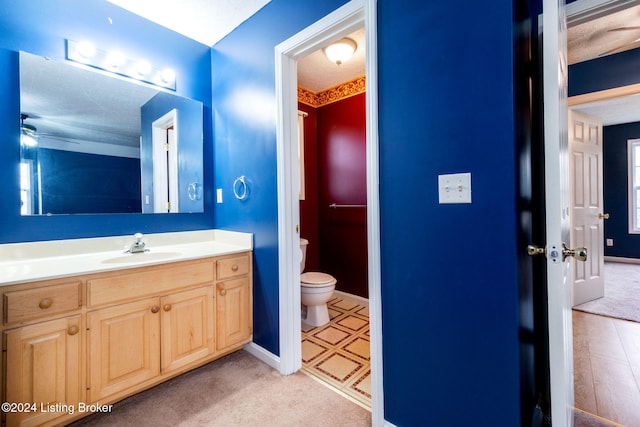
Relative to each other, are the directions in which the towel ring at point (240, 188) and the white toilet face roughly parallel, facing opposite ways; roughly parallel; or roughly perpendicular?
roughly perpendicular

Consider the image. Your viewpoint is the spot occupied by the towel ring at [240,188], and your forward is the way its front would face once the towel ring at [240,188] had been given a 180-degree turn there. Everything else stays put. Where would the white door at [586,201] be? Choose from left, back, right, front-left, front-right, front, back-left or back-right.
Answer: front-right

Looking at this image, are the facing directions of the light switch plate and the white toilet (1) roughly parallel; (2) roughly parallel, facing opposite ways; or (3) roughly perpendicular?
roughly perpendicular

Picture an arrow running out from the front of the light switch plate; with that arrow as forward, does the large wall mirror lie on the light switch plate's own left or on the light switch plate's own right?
on the light switch plate's own right

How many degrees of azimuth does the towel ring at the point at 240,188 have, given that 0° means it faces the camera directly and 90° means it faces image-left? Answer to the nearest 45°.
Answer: approximately 45°

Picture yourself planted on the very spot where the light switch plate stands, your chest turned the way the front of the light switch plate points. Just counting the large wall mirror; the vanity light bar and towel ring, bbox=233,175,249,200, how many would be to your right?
3

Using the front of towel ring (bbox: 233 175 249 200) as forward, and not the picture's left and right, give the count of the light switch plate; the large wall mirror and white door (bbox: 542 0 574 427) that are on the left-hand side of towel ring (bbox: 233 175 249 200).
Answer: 2

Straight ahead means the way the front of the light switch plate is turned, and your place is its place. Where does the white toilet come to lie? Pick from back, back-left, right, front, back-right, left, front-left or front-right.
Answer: back-right

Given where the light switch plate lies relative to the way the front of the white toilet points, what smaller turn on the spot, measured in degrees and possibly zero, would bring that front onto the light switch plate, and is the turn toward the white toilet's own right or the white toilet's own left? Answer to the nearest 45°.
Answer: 0° — it already faces it

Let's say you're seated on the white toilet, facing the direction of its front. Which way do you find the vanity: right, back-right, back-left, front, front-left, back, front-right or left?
right

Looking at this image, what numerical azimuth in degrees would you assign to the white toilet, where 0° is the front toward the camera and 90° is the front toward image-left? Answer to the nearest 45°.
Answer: approximately 315°
